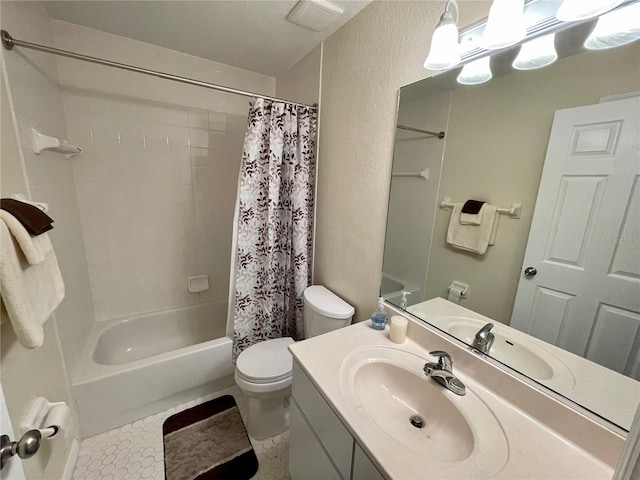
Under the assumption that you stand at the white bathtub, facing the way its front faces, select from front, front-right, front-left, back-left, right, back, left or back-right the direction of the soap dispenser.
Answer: front-left

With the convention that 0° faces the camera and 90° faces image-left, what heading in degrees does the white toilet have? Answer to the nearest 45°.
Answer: approximately 45°

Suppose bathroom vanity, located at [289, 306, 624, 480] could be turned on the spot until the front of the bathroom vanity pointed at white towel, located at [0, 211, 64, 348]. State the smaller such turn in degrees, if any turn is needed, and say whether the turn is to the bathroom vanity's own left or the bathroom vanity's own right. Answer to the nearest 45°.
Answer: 0° — it already faces it

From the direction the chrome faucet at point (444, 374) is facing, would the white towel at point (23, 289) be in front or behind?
in front

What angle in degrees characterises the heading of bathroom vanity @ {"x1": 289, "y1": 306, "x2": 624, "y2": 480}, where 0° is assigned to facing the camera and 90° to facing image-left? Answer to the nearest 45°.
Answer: approximately 45°

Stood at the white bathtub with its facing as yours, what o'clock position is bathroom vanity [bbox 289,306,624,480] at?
The bathroom vanity is roughly at 11 o'clock from the white bathtub.

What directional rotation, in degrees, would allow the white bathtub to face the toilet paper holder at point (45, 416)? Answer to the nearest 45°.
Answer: approximately 45° to its right

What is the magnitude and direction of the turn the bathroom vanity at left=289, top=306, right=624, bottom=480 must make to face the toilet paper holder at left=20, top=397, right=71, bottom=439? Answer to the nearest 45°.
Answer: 0° — it already faces it

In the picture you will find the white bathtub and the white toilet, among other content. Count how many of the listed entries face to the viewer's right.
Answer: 0

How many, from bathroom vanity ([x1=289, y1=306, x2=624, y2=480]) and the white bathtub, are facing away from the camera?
0

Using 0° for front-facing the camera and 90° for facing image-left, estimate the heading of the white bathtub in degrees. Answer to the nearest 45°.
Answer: approximately 0°

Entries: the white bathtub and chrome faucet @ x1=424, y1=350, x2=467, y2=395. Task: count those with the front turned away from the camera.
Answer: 0
